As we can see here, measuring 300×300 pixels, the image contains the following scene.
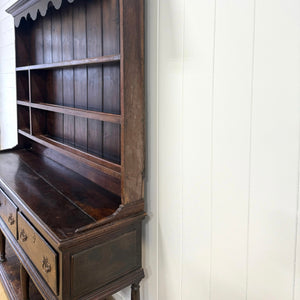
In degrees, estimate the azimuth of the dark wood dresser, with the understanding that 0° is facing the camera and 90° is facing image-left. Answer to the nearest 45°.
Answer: approximately 45°
